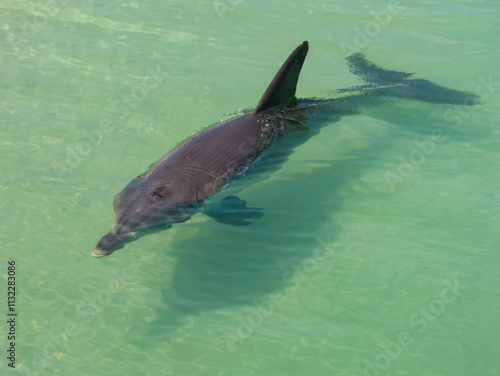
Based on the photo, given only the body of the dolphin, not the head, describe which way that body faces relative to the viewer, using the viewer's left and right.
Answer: facing the viewer and to the left of the viewer
